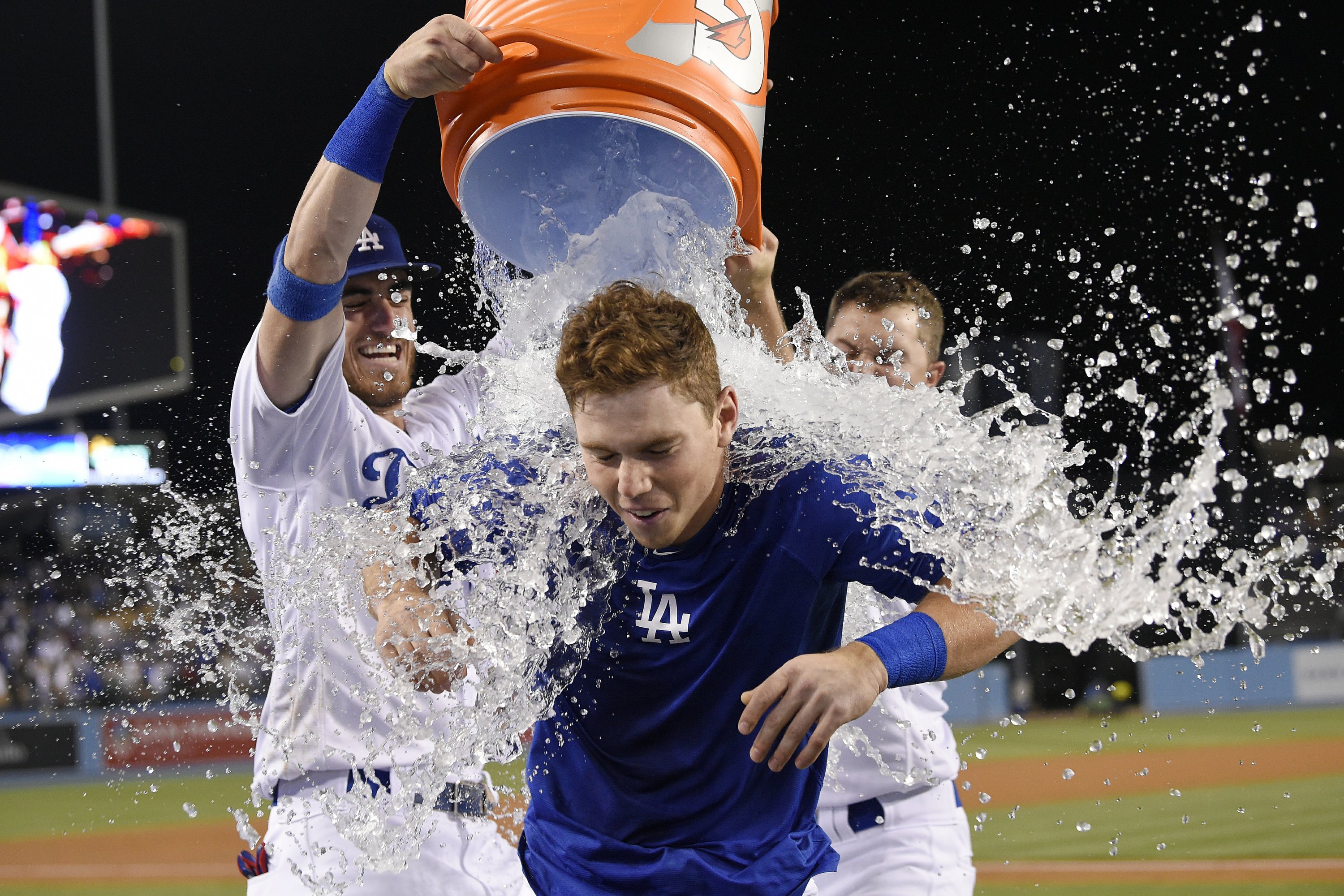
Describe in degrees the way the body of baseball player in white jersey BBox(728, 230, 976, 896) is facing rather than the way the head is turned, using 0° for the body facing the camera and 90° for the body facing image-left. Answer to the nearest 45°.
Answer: approximately 45°

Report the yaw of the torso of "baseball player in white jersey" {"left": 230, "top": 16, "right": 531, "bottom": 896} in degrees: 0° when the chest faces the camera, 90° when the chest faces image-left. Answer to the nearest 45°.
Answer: approximately 315°

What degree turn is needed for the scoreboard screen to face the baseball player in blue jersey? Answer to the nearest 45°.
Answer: approximately 45° to its right

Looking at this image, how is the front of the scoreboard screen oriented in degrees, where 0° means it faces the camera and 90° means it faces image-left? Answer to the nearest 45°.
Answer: approximately 315°

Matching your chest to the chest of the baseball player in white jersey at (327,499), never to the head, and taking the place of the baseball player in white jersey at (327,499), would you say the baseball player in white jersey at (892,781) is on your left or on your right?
on your left
